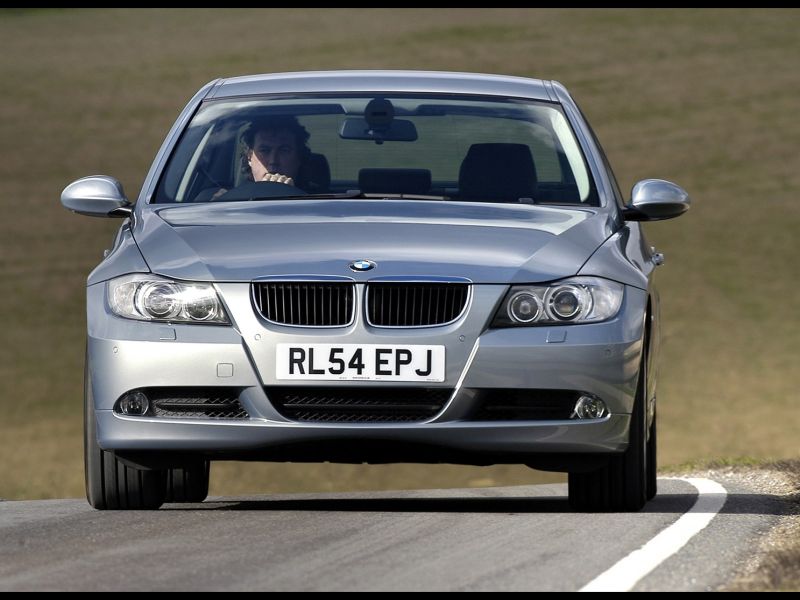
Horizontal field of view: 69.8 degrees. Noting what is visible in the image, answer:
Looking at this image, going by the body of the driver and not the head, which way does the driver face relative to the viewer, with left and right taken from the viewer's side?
facing the viewer

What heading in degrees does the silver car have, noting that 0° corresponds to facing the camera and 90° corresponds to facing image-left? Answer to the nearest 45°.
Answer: approximately 0°
